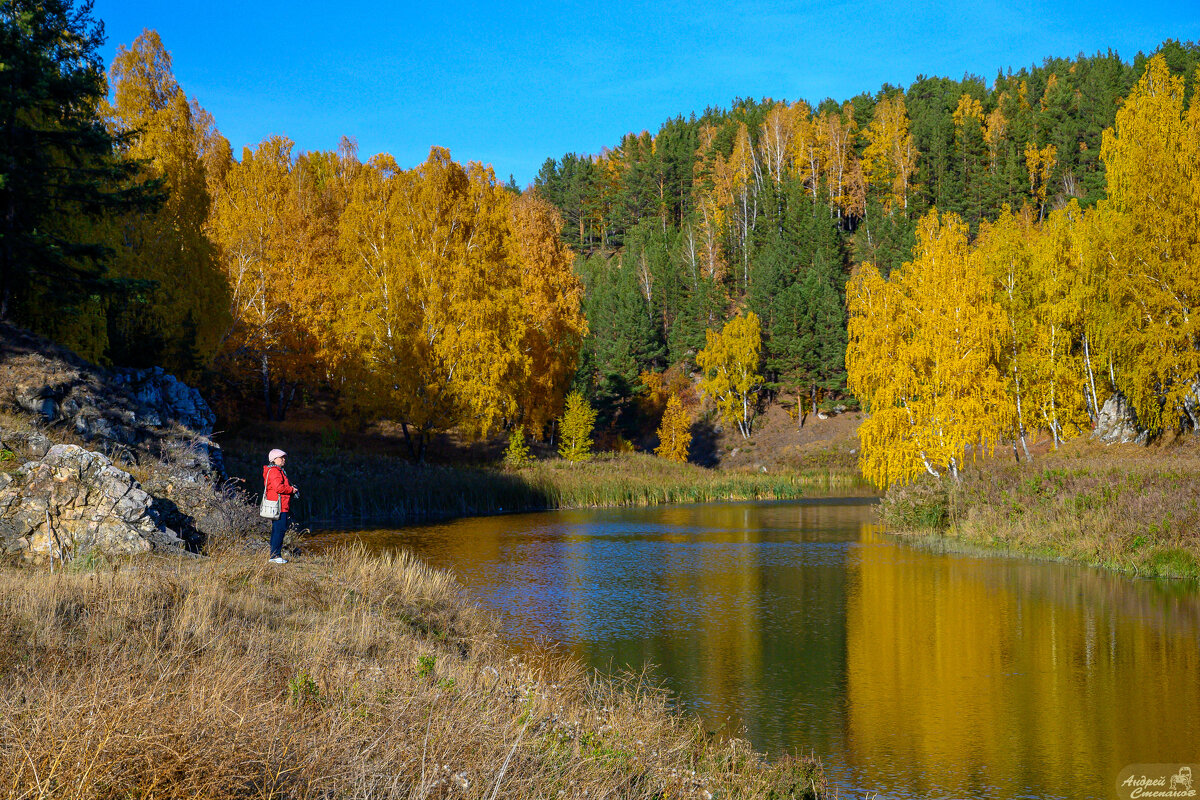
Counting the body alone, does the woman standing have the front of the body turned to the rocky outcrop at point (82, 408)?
no

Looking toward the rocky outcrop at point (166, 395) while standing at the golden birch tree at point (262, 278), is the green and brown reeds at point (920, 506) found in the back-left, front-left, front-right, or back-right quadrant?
front-left

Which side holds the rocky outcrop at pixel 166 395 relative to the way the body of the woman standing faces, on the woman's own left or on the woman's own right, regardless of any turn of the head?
on the woman's own left

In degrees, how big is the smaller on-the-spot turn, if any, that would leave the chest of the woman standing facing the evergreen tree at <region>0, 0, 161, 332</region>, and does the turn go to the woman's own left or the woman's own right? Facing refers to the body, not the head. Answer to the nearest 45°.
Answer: approximately 135° to the woman's own left

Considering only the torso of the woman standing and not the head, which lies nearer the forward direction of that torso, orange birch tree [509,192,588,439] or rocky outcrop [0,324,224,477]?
the orange birch tree

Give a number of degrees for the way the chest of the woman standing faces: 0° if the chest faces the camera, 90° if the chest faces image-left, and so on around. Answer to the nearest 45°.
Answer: approximately 270°

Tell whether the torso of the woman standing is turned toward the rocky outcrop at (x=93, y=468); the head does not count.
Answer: no

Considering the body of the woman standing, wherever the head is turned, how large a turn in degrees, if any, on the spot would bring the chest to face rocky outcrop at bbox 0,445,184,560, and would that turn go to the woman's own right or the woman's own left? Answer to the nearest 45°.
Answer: approximately 180°

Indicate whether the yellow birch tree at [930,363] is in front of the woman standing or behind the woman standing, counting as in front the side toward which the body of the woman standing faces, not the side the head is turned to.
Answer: in front

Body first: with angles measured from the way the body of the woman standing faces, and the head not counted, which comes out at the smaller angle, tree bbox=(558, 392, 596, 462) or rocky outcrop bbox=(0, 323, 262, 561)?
the tree

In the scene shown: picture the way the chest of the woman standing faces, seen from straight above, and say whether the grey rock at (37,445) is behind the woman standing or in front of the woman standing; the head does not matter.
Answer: behind

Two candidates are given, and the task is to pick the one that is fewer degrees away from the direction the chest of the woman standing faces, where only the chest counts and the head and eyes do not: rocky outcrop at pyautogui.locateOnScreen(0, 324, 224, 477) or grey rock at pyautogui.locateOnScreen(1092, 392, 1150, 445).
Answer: the grey rock

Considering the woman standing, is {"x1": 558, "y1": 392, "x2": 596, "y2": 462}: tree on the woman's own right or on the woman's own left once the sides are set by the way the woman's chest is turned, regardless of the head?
on the woman's own left

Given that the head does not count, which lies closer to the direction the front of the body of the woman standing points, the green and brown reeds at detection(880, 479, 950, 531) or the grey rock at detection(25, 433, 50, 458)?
the green and brown reeds
